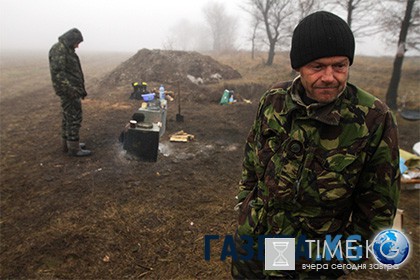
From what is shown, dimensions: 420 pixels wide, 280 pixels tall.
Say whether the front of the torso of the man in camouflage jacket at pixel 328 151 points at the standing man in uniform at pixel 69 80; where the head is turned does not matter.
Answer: no

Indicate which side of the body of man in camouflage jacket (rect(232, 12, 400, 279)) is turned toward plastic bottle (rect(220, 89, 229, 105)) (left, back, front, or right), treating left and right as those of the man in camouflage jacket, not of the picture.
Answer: back

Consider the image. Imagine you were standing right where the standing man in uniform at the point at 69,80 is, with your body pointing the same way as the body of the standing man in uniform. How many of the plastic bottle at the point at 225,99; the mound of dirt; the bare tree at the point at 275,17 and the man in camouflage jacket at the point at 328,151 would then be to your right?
1

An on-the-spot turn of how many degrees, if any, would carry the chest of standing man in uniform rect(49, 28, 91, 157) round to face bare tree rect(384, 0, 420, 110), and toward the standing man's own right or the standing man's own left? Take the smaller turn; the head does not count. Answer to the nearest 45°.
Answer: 0° — they already face it

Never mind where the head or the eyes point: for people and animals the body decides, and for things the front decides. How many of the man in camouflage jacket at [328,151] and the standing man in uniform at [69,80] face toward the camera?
1

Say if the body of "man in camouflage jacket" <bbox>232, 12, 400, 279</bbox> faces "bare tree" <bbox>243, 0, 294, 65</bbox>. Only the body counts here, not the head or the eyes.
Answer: no

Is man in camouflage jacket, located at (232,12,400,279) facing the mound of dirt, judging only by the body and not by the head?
no

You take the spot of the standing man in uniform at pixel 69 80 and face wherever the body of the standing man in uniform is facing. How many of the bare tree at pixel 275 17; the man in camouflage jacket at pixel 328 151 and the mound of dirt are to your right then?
1

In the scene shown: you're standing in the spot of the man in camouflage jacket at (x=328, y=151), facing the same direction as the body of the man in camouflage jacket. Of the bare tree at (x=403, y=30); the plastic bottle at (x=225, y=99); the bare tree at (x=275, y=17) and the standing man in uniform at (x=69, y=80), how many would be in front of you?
0

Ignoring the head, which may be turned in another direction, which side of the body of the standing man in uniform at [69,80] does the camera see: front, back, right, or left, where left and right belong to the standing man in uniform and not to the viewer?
right

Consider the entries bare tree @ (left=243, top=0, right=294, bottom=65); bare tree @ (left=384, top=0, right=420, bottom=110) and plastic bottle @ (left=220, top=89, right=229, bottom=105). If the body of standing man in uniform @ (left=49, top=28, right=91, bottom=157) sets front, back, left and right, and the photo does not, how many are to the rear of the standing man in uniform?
0

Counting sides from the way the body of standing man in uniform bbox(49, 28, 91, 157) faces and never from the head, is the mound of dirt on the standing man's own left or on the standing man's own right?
on the standing man's own left

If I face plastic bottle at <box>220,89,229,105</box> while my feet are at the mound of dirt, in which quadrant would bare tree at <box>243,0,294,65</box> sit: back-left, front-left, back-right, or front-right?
back-left

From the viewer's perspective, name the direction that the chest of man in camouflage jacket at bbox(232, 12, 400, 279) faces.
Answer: toward the camera

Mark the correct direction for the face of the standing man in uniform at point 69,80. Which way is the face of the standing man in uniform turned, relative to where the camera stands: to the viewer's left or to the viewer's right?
to the viewer's right

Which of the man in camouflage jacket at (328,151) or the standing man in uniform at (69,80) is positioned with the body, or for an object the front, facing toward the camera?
the man in camouflage jacket
